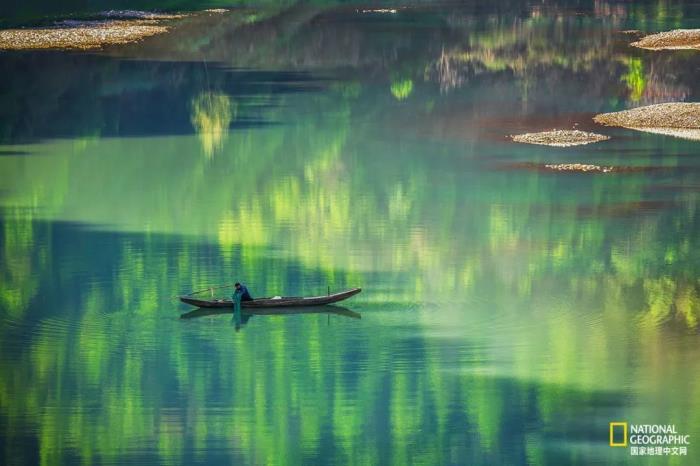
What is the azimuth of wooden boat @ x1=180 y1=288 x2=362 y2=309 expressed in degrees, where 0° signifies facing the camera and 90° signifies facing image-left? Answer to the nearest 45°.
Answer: approximately 270°
